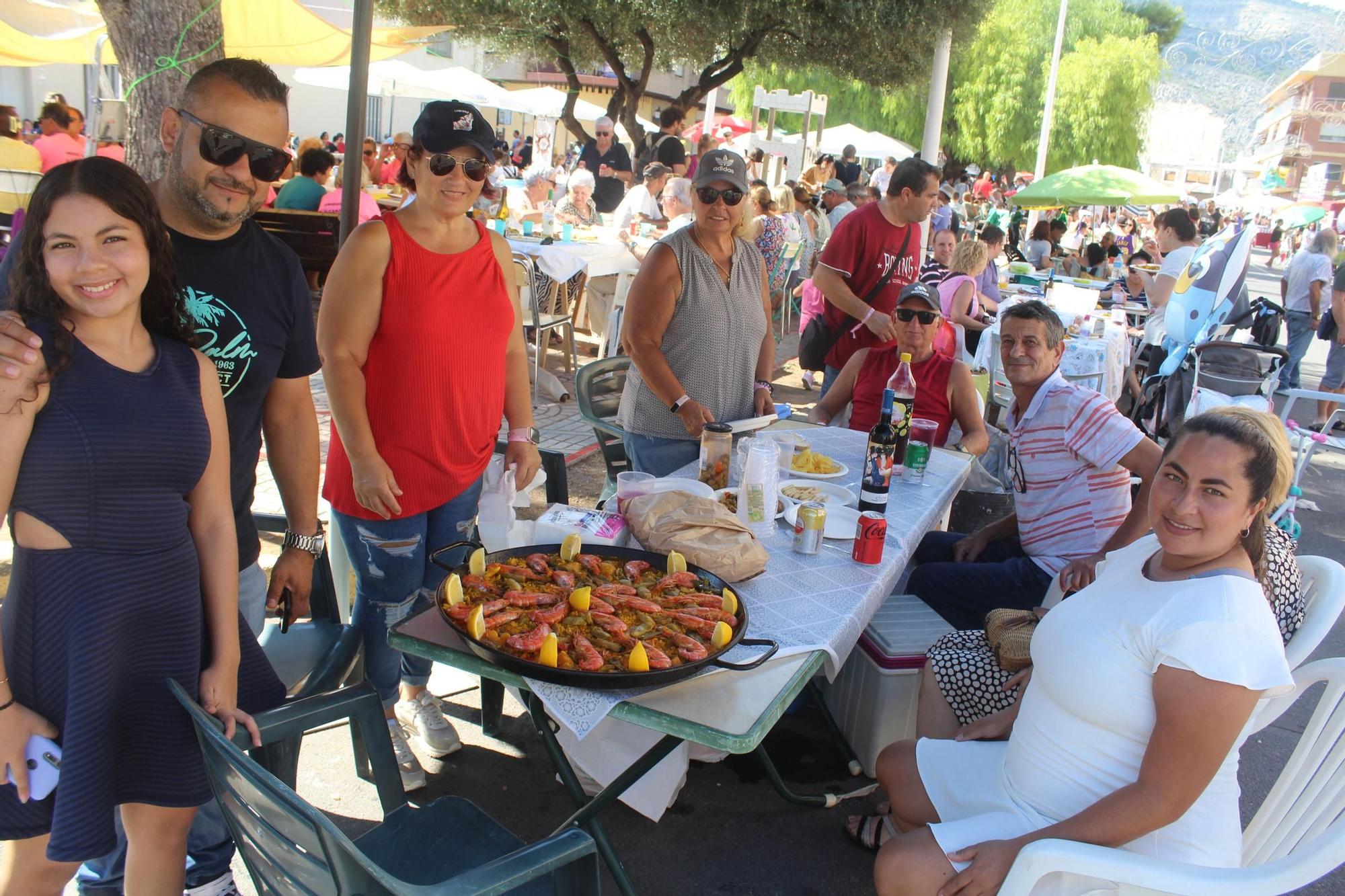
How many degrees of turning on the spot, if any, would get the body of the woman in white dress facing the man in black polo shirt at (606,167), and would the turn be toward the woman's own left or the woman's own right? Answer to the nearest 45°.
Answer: approximately 90° to the woman's own right

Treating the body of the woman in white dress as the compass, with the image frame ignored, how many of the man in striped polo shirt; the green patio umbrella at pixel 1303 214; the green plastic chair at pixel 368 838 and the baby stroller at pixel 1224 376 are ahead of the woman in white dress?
1

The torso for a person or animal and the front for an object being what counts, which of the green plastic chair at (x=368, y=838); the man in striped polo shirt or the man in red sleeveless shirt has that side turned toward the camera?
the man in red sleeveless shirt

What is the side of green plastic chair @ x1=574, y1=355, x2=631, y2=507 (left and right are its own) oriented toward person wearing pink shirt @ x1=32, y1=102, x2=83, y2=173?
back

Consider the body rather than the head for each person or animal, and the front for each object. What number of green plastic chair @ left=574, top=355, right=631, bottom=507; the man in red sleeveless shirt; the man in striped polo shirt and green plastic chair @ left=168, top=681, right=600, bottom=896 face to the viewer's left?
1

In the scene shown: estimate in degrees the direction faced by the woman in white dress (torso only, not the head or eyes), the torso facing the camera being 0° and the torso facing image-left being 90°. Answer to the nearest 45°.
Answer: approximately 45°

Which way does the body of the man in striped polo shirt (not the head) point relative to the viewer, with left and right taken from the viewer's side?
facing to the left of the viewer

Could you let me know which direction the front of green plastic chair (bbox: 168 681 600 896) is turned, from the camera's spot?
facing away from the viewer and to the right of the viewer

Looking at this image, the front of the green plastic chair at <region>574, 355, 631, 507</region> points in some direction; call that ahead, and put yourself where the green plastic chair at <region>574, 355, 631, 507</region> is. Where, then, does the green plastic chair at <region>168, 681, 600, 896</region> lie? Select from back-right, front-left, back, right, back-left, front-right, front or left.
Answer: front-right

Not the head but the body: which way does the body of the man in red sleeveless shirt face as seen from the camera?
toward the camera

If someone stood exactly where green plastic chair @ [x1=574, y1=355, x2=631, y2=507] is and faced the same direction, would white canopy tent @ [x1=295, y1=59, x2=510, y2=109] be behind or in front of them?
behind

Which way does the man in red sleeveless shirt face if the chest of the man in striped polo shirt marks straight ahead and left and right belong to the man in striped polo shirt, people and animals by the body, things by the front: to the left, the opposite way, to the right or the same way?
to the left

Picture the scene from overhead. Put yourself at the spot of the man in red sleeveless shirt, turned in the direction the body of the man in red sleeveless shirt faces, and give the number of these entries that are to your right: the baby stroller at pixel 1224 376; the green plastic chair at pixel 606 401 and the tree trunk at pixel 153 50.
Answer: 2
